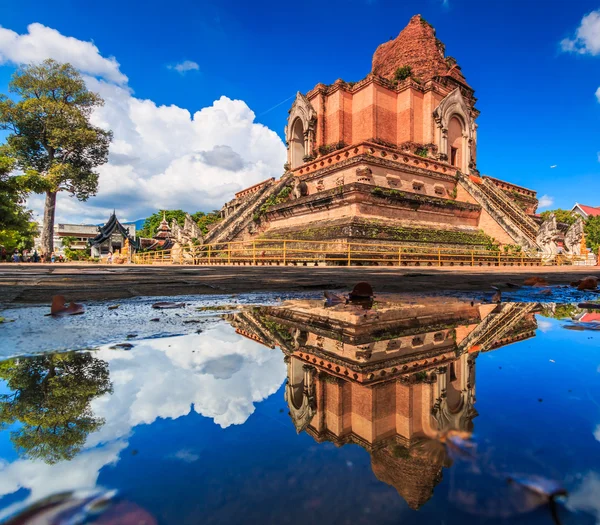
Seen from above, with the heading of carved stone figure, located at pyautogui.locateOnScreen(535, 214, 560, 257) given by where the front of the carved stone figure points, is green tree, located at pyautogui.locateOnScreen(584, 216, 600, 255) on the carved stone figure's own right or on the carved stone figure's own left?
on the carved stone figure's own left

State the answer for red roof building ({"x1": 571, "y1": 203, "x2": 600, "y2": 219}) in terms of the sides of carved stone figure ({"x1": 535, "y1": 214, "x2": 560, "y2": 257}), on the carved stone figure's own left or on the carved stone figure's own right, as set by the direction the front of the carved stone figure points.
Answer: on the carved stone figure's own left

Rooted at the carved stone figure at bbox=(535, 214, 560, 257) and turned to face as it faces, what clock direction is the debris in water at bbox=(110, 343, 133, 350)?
The debris in water is roughly at 3 o'clock from the carved stone figure.

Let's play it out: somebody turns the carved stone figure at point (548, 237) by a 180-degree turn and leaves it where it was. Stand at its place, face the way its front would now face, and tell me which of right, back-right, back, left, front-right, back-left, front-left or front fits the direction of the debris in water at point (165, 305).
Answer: left

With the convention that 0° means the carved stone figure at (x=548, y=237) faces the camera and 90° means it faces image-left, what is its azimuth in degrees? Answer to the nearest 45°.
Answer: approximately 270°

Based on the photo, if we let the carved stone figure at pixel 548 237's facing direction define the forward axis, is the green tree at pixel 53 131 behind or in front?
behind

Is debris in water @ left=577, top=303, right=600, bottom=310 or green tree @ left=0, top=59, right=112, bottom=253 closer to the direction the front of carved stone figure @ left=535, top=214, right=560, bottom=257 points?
the debris in water

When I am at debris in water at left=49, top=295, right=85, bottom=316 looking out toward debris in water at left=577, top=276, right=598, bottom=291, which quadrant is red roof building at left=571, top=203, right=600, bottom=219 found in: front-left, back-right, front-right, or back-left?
front-left

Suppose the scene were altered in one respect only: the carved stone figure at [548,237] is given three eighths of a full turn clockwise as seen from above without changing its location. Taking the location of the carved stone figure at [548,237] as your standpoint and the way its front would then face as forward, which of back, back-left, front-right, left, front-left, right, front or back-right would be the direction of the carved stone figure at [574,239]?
back-right

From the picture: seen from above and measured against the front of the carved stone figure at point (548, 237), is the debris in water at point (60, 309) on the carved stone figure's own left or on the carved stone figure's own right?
on the carved stone figure's own right

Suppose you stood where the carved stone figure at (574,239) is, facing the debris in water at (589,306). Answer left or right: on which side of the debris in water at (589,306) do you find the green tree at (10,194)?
right

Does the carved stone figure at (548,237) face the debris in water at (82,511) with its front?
no

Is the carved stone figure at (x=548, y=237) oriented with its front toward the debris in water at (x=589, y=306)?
no

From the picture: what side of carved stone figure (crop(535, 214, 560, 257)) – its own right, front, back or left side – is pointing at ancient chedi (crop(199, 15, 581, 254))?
back
